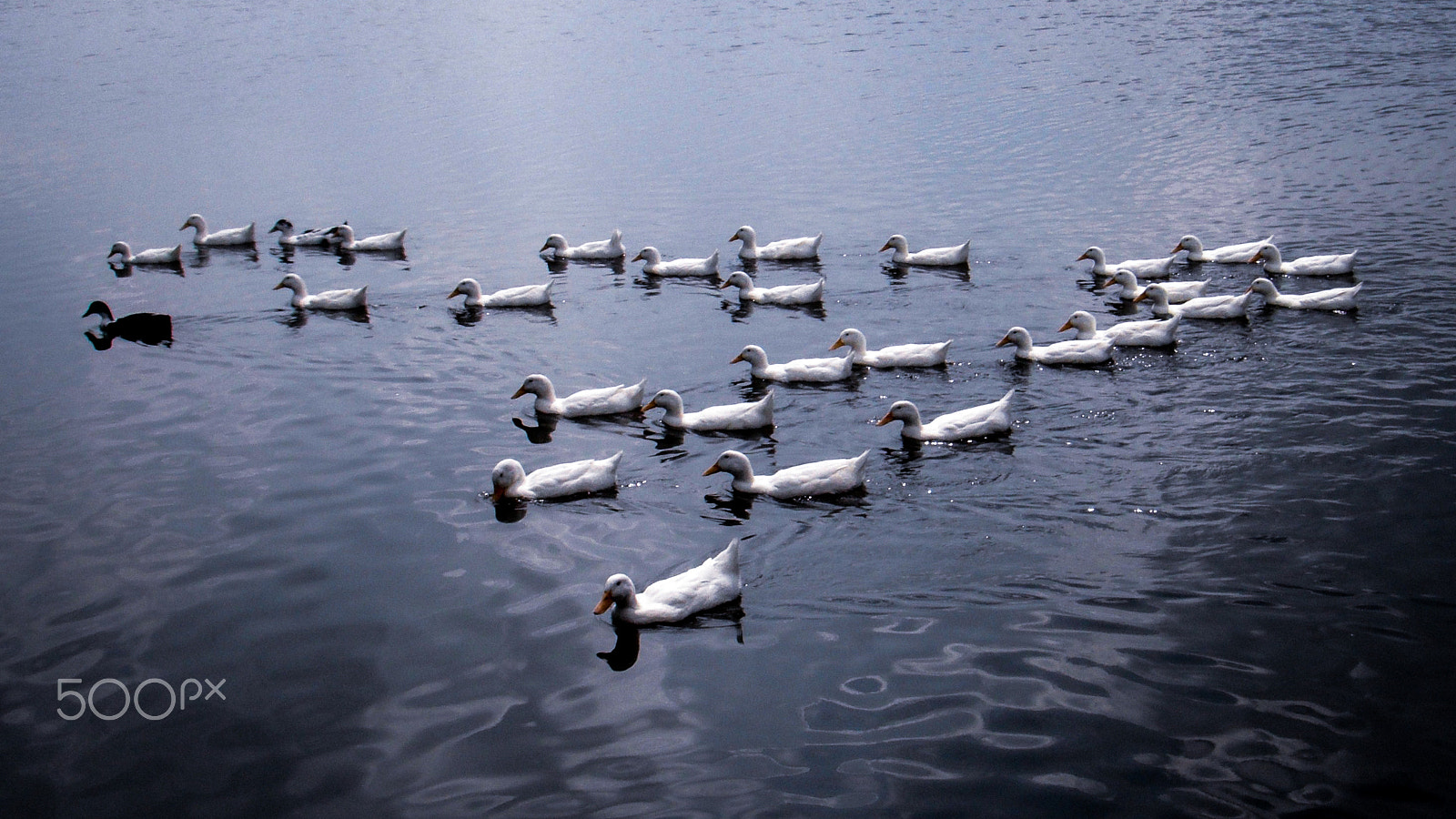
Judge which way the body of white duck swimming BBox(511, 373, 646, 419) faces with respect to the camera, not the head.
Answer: to the viewer's left

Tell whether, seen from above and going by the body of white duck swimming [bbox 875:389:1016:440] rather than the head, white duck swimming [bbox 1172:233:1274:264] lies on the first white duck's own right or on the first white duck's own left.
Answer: on the first white duck's own right

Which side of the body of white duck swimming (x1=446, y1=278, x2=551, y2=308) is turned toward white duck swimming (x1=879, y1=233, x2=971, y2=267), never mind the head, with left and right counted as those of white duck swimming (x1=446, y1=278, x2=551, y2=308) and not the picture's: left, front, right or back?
back

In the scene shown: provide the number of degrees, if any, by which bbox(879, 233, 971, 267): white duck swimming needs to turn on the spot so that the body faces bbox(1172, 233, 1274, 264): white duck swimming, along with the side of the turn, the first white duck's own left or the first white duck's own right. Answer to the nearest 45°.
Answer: approximately 180°

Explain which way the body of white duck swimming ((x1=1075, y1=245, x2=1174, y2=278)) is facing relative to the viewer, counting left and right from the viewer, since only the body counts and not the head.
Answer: facing to the left of the viewer

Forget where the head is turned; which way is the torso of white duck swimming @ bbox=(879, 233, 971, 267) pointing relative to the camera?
to the viewer's left

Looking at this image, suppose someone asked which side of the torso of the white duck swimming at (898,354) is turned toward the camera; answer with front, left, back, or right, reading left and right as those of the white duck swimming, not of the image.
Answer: left

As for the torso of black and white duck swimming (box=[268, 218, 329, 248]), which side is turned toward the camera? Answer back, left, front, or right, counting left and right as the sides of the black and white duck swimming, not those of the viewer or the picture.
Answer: left

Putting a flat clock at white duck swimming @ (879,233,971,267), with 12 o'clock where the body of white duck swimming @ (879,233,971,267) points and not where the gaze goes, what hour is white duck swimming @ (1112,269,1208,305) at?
white duck swimming @ (1112,269,1208,305) is roughly at 7 o'clock from white duck swimming @ (879,233,971,267).

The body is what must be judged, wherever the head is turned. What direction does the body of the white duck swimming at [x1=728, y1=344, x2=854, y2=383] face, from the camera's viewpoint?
to the viewer's left

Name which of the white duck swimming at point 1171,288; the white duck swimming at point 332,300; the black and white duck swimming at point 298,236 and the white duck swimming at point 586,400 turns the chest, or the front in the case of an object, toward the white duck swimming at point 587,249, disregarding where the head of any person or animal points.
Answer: the white duck swimming at point 1171,288

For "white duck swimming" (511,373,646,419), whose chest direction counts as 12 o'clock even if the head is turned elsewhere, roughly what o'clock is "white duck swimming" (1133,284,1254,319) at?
"white duck swimming" (1133,284,1254,319) is roughly at 6 o'clock from "white duck swimming" (511,373,646,419).

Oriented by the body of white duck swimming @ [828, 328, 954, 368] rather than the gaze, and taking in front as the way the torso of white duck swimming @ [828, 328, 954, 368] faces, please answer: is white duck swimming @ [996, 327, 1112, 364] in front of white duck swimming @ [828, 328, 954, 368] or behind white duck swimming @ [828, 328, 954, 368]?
behind

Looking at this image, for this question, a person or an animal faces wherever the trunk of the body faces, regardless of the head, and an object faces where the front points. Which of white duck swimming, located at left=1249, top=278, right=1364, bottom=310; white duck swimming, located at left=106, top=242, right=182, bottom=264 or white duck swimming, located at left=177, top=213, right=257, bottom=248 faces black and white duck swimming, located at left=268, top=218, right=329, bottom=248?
white duck swimming, located at left=1249, top=278, right=1364, bottom=310

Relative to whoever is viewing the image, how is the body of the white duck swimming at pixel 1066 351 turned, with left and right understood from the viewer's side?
facing to the left of the viewer
